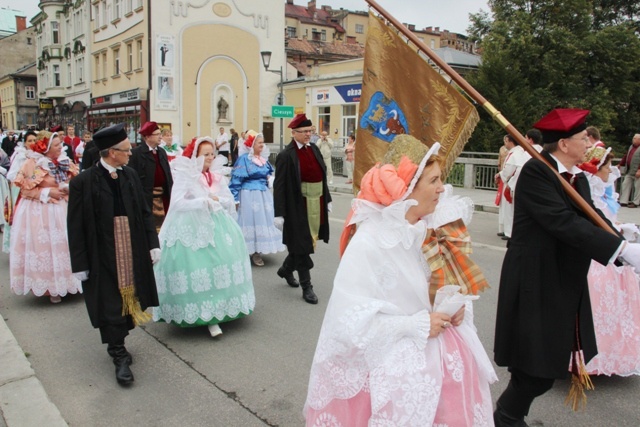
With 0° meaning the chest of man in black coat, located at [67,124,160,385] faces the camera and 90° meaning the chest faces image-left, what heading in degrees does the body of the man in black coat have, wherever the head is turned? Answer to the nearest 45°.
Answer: approximately 315°

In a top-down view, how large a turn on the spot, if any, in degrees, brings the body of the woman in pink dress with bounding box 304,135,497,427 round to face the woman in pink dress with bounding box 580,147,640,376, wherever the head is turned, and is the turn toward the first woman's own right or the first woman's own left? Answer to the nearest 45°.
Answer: approximately 45° to the first woman's own left

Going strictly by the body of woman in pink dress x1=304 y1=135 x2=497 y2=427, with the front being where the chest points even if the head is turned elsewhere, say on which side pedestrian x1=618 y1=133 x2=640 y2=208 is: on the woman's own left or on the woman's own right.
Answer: on the woman's own left

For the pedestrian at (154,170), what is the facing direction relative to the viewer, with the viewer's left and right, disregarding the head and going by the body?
facing the viewer and to the right of the viewer

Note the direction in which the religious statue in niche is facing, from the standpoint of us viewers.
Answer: facing the viewer

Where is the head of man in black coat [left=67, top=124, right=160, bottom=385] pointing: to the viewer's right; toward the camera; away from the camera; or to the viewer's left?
to the viewer's right

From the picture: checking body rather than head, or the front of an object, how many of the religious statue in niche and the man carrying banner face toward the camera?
1

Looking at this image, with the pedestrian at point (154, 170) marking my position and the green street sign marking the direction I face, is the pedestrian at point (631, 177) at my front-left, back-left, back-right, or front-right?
front-right

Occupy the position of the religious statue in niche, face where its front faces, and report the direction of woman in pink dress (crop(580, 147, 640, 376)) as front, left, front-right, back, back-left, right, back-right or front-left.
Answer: front

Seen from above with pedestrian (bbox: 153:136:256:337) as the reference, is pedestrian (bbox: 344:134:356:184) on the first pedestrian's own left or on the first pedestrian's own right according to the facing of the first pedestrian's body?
on the first pedestrian's own left

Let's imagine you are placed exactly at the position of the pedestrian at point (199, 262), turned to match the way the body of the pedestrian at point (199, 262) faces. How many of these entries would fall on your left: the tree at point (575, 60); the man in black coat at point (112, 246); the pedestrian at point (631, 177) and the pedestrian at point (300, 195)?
3
